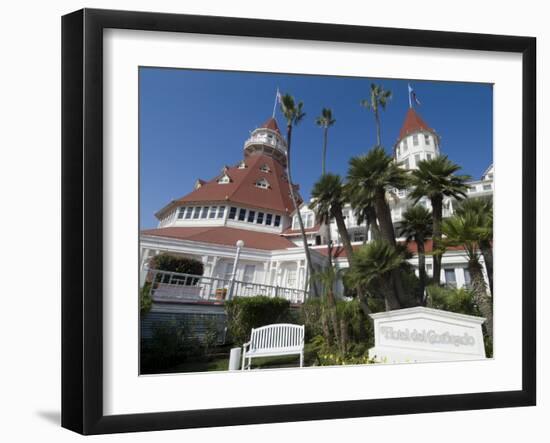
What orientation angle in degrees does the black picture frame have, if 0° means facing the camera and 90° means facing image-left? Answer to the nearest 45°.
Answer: approximately 315°
